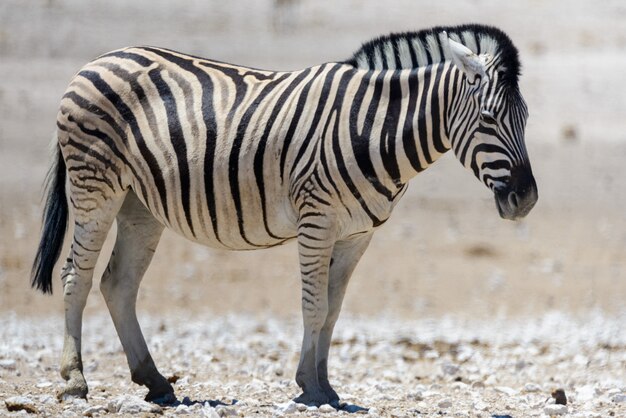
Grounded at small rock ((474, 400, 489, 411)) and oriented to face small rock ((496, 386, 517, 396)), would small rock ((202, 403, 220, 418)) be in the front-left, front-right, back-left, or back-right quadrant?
back-left

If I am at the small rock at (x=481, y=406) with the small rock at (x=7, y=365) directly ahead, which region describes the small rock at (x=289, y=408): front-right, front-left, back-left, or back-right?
front-left

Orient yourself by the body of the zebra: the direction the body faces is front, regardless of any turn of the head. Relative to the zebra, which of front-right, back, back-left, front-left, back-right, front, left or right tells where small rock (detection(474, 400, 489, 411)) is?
front

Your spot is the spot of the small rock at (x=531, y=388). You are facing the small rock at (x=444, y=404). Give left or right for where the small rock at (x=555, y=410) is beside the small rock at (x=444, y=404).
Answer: left

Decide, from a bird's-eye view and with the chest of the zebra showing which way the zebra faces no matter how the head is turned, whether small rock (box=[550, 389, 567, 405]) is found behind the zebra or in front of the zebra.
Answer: in front

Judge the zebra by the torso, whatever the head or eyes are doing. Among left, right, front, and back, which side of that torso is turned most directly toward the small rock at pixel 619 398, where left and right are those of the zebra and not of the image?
front

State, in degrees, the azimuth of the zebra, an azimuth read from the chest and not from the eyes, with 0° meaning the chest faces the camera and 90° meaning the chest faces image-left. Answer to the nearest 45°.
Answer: approximately 270°

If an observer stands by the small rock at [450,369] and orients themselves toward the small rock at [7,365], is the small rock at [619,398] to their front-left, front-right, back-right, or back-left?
back-left

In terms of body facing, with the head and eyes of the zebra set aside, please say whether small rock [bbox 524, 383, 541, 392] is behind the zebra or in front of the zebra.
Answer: in front
